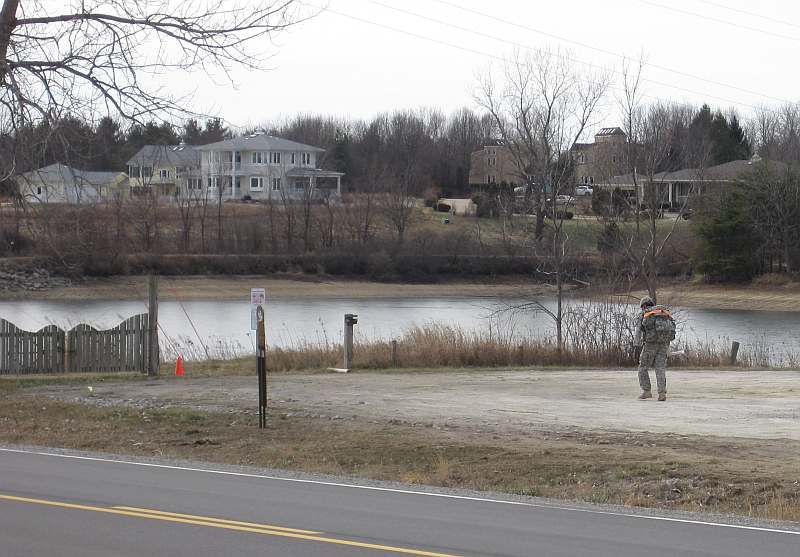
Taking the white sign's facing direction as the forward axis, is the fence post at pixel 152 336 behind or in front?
behind

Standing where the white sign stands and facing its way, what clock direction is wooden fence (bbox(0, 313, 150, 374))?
The wooden fence is roughly at 5 o'clock from the white sign.

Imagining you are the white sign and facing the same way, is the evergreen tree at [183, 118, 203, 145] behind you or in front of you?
behind

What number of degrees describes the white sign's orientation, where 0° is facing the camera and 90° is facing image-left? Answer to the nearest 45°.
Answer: approximately 0°

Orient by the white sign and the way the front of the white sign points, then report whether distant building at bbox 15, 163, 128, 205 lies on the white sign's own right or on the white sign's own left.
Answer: on the white sign's own right

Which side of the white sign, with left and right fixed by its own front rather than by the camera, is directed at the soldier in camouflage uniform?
left

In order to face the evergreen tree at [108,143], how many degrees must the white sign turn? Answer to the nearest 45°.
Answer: approximately 135° to its right

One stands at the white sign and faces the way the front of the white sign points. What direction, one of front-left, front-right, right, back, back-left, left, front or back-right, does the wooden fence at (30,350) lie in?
back-right
